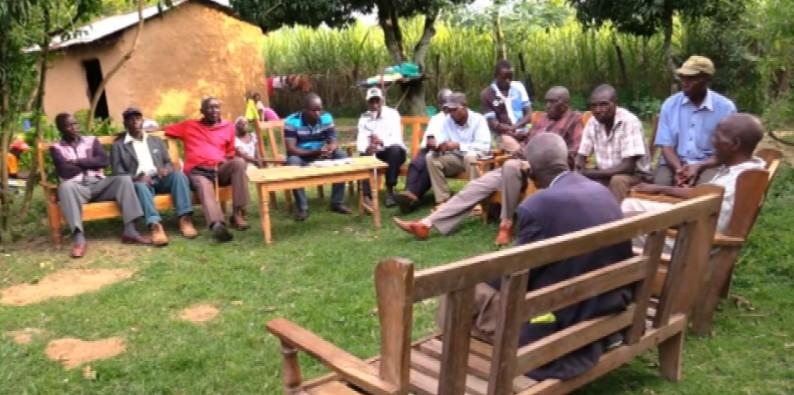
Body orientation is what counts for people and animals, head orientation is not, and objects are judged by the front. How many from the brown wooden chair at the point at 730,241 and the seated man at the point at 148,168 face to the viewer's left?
1

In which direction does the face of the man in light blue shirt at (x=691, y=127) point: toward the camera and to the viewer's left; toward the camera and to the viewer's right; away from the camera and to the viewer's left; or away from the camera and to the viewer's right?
toward the camera and to the viewer's left

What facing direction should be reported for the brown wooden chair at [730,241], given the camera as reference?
facing to the left of the viewer

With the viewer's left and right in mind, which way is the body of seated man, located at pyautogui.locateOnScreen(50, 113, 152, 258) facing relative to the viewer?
facing the viewer and to the right of the viewer

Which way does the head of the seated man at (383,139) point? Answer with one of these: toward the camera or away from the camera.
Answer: toward the camera

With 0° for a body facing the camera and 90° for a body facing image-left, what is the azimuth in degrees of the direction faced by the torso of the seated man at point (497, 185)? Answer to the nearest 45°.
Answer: approximately 45°

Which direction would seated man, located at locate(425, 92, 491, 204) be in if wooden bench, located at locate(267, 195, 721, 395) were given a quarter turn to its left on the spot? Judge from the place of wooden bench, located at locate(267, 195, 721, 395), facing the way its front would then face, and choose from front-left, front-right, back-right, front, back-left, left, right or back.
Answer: back-right

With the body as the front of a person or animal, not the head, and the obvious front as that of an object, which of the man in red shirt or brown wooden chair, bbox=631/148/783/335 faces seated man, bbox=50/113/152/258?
the brown wooden chair

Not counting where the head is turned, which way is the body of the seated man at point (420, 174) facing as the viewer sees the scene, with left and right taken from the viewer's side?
facing the viewer and to the left of the viewer

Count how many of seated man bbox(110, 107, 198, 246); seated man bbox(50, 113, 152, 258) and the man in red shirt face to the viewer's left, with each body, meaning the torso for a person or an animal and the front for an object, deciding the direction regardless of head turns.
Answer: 0

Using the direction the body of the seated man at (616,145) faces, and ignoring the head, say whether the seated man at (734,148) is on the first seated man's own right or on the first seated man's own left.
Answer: on the first seated man's own left

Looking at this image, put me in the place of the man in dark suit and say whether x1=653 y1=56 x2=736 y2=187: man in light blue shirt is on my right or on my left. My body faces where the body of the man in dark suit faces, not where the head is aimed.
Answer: on my right

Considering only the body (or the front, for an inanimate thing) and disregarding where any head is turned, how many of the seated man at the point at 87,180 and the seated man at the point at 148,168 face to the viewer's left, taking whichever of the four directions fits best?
0

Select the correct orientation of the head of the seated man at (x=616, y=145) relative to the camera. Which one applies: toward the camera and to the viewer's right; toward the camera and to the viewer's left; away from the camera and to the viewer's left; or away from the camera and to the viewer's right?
toward the camera and to the viewer's left
